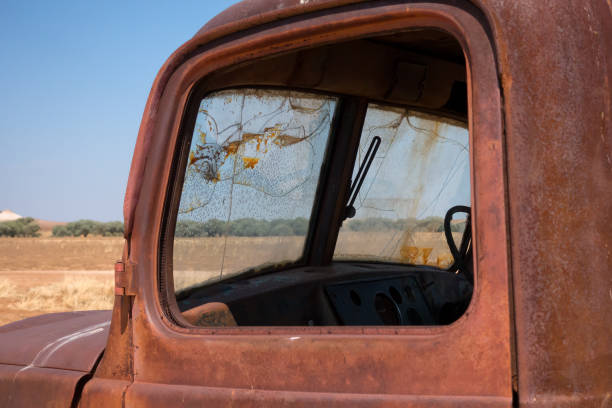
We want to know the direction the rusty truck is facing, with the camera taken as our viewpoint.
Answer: facing away from the viewer and to the left of the viewer
